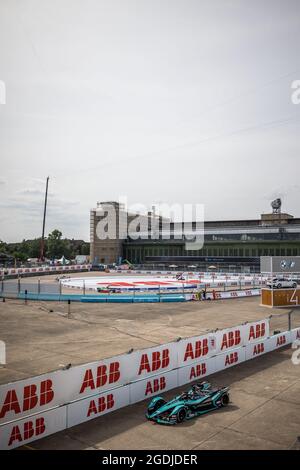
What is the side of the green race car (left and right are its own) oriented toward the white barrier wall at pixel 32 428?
front

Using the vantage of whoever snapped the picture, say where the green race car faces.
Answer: facing the viewer and to the left of the viewer
